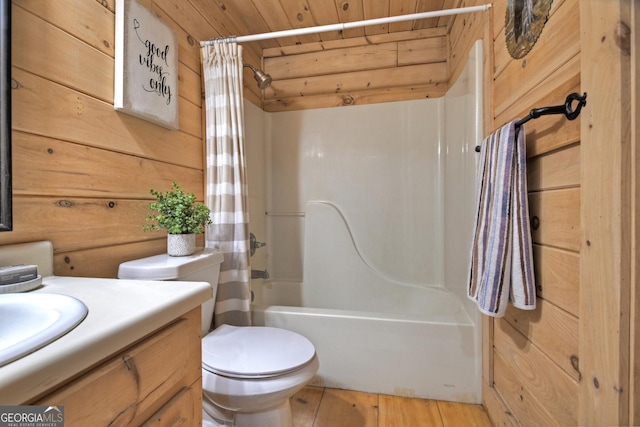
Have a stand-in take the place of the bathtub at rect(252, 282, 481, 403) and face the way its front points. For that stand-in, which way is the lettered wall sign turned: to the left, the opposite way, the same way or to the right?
to the left

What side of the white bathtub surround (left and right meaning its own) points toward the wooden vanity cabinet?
front

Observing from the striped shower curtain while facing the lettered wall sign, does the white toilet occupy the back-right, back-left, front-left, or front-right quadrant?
front-left

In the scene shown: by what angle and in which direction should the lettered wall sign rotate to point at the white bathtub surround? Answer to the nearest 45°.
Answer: approximately 45° to its left

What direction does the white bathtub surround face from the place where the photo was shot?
facing the viewer

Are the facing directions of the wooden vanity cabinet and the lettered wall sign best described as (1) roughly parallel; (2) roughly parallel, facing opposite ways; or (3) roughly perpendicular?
roughly parallel

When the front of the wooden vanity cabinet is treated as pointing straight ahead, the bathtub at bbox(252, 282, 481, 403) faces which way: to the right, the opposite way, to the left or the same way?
to the right

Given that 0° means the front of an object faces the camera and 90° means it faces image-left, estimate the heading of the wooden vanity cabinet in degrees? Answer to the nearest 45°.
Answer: approximately 315°

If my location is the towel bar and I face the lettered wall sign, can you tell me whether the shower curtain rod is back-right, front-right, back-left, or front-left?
front-right

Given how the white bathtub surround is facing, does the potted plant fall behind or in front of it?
in front

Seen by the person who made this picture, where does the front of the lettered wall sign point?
facing the viewer and to the right of the viewer

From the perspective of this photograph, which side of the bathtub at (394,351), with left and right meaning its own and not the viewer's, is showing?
front
